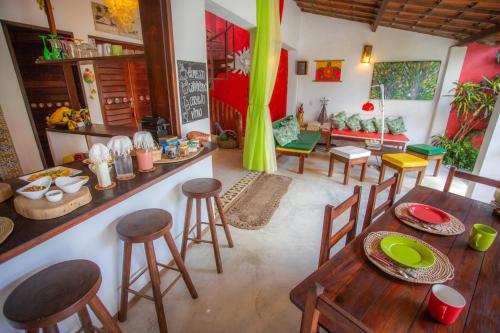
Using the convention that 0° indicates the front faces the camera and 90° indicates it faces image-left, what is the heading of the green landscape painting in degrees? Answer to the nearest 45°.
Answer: approximately 0°

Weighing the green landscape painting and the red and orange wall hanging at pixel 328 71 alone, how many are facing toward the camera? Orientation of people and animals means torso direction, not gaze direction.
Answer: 2

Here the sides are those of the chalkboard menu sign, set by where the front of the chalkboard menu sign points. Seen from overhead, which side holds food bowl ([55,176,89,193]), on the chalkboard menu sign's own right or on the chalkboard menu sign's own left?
on the chalkboard menu sign's own right

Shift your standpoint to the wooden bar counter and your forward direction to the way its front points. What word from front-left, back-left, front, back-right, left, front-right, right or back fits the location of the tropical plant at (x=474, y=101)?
front-left

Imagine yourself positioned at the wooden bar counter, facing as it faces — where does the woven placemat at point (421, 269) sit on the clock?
The woven placemat is roughly at 12 o'clock from the wooden bar counter.

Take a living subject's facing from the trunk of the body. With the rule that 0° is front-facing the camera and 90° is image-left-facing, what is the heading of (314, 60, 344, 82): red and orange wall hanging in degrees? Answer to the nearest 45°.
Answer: approximately 0°

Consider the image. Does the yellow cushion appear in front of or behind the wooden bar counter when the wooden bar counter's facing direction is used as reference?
in front

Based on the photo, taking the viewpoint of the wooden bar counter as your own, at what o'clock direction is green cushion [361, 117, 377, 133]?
The green cushion is roughly at 10 o'clock from the wooden bar counter.

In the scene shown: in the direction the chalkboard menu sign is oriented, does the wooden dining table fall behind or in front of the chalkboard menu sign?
in front

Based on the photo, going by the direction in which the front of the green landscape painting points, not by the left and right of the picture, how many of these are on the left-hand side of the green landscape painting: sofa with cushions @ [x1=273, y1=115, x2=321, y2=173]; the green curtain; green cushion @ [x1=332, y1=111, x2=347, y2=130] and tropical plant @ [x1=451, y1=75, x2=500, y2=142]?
1

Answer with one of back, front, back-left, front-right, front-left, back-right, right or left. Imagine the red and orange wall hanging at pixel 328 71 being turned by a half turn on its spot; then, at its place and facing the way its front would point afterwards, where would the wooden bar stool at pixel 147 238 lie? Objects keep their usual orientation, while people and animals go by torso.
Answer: back

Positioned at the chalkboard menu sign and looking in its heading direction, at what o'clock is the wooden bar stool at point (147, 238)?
The wooden bar stool is roughly at 2 o'clock from the chalkboard menu sign.

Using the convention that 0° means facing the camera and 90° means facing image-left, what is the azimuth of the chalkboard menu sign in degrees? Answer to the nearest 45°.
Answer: approximately 315°

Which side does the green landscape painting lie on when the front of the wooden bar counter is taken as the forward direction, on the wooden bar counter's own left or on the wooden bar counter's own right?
on the wooden bar counter's own left
